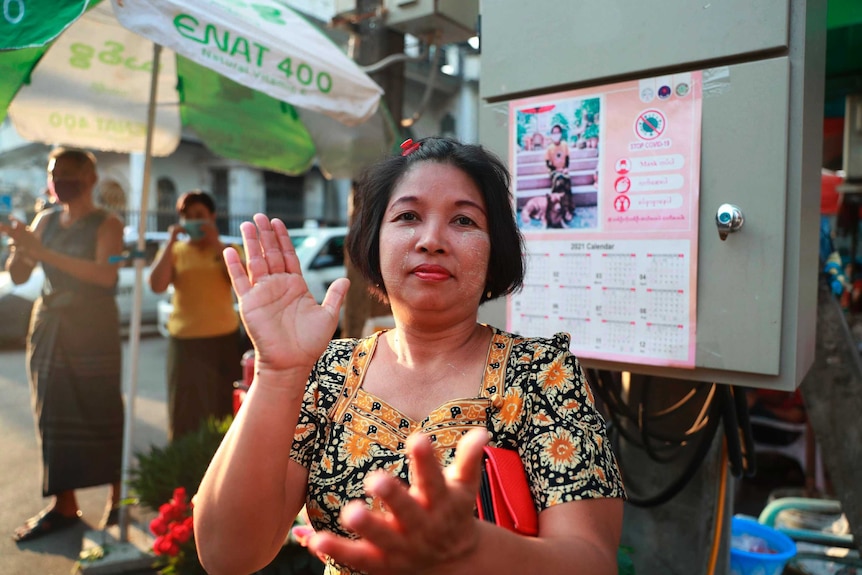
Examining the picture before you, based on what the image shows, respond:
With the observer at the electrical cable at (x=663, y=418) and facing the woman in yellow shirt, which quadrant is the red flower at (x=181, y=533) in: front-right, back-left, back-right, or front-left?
front-left

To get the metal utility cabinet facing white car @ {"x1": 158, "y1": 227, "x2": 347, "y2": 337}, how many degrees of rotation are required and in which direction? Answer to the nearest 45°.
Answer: approximately 90° to its right

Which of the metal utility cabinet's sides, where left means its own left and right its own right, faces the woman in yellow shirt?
right

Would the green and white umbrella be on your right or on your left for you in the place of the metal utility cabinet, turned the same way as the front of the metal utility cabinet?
on your right

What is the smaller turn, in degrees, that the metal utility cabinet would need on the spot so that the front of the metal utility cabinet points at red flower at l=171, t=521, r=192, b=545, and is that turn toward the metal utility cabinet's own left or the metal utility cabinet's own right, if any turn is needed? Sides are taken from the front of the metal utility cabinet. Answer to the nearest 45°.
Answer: approximately 45° to the metal utility cabinet's own right

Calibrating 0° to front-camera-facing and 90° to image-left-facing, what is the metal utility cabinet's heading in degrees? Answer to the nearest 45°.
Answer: approximately 45°

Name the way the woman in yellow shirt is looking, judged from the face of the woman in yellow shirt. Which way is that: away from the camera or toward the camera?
toward the camera

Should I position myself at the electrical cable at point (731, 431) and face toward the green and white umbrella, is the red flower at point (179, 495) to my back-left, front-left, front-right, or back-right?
front-left
